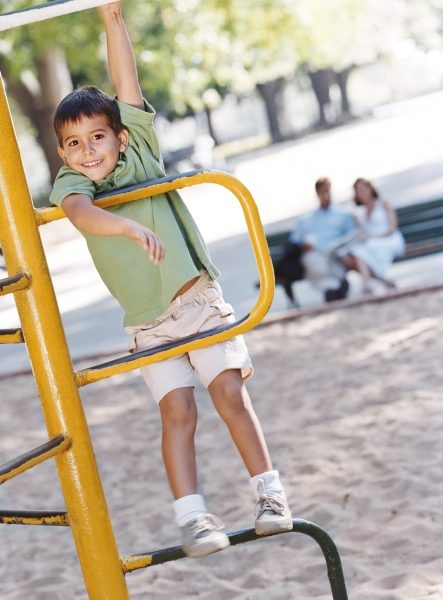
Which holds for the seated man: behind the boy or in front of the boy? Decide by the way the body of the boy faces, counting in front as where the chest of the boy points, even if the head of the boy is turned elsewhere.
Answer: behind

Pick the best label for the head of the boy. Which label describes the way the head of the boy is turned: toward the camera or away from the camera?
toward the camera

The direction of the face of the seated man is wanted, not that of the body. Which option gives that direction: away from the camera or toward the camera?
toward the camera

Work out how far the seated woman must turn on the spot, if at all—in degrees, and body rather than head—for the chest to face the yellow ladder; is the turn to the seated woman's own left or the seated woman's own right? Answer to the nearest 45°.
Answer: approximately 45° to the seated woman's own left

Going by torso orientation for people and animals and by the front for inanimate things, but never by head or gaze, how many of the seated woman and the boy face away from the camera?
0

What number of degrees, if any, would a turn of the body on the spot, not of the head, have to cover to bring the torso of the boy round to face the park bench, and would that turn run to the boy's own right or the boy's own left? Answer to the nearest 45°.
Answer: approximately 180°

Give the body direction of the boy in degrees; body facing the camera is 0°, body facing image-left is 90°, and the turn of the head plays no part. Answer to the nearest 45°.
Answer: approximately 0°

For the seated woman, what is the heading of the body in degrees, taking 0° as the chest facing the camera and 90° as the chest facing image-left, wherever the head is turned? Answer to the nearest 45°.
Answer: approximately 45°

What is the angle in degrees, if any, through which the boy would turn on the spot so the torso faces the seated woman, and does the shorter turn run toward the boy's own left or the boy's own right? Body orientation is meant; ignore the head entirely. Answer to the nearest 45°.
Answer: approximately 180°

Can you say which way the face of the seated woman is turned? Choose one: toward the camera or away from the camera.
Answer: toward the camera

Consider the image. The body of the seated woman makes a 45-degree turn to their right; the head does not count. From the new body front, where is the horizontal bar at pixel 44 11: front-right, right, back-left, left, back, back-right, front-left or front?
left

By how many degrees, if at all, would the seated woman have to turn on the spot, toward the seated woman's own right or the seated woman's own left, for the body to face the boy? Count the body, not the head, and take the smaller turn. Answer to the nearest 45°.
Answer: approximately 45° to the seated woman's own left
